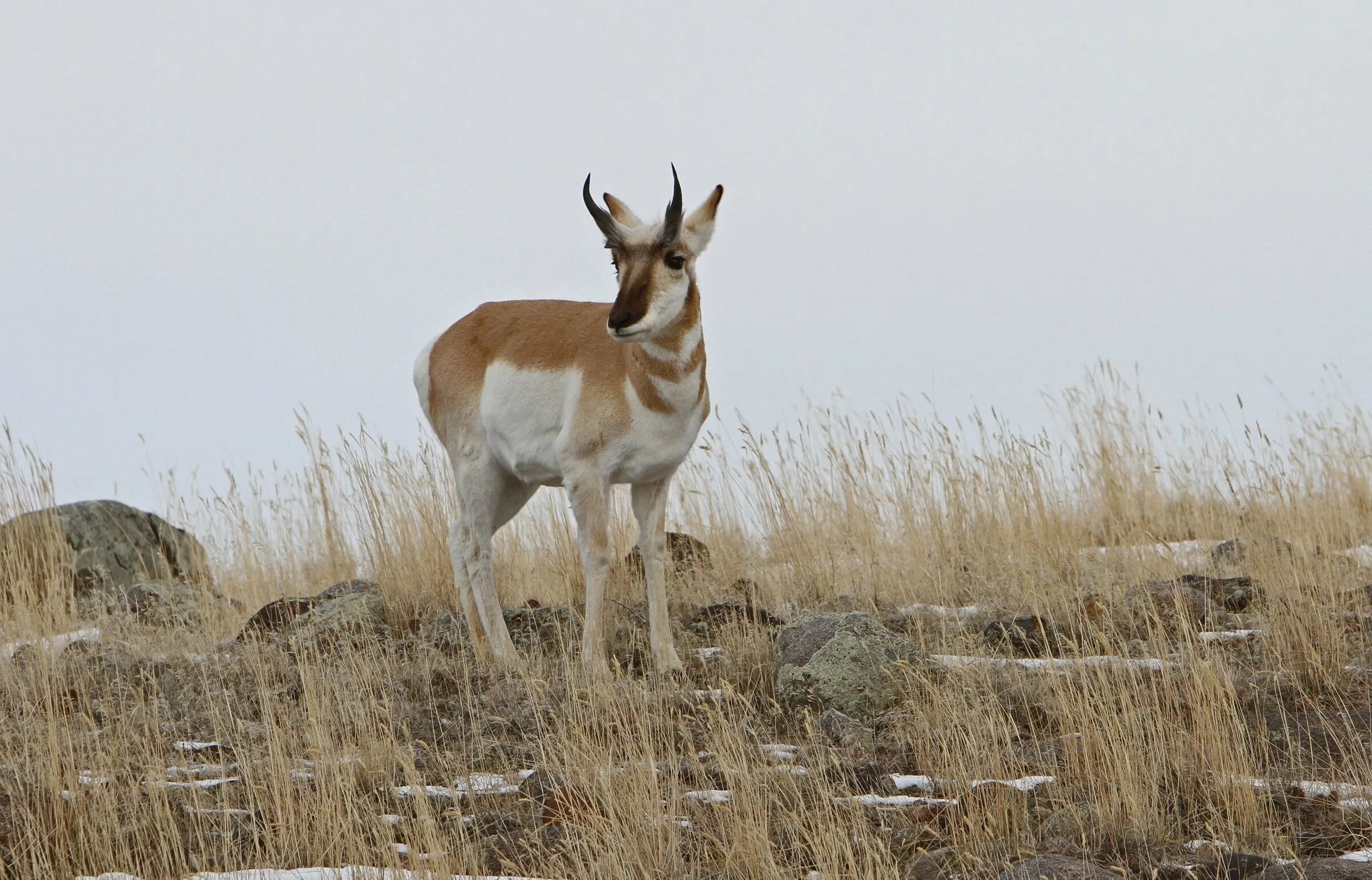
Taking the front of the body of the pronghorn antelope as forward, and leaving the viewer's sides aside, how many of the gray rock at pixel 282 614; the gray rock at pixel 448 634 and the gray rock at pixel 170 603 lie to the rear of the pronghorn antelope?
3

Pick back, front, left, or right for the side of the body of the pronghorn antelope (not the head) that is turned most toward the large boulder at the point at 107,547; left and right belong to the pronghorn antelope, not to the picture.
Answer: back

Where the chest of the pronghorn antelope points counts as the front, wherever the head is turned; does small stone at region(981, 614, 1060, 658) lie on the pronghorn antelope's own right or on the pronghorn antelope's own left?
on the pronghorn antelope's own left

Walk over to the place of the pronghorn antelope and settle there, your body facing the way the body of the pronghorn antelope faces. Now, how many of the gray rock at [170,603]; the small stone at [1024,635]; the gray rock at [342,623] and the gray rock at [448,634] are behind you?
3

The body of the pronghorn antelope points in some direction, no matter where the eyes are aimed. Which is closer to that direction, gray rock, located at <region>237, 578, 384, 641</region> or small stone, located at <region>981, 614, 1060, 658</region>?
the small stone

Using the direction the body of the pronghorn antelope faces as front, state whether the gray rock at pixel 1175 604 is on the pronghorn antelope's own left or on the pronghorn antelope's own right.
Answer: on the pronghorn antelope's own left

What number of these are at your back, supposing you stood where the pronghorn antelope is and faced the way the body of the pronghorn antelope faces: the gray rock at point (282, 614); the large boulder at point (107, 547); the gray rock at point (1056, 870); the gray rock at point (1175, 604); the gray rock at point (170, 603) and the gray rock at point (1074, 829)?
3

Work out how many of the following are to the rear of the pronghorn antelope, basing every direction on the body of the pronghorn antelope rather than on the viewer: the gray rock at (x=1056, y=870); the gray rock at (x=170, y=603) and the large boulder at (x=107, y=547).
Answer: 2

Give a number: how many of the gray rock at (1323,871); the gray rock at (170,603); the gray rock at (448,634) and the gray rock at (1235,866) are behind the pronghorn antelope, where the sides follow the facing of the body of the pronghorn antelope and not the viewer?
2

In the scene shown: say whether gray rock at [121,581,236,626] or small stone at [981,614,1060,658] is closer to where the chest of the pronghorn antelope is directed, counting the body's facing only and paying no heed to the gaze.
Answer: the small stone

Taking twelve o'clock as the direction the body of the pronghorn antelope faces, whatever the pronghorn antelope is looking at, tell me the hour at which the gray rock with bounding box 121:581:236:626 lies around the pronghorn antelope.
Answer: The gray rock is roughly at 6 o'clock from the pronghorn antelope.

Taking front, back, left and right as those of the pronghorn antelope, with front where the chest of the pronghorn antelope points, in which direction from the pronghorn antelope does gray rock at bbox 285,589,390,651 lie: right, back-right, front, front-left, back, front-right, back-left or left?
back

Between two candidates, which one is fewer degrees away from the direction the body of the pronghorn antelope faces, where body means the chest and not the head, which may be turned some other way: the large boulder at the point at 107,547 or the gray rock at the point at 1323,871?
the gray rock

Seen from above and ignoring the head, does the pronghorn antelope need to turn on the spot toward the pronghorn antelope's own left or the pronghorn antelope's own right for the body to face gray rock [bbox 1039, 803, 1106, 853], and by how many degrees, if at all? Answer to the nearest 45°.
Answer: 0° — it already faces it
